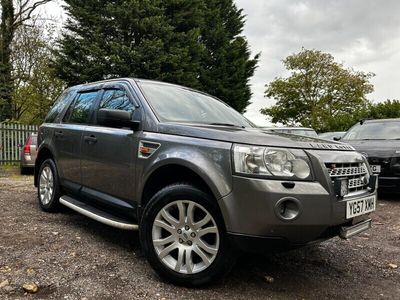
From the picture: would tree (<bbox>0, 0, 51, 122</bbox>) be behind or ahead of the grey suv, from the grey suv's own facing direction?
behind

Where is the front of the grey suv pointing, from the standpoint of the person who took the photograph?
facing the viewer and to the right of the viewer

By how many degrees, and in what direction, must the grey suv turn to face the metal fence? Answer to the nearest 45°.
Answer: approximately 180°

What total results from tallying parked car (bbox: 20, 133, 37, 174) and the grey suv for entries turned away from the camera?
1

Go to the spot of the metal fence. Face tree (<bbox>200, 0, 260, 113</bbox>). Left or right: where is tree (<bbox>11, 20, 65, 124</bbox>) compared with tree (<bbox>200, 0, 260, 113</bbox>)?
left

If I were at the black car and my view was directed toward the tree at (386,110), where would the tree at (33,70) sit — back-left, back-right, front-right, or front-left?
front-left

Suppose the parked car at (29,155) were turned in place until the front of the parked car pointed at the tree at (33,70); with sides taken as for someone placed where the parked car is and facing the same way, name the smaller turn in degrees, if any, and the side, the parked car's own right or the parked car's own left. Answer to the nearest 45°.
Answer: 0° — it already faces it

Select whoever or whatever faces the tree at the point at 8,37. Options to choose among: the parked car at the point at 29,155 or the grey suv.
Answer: the parked car

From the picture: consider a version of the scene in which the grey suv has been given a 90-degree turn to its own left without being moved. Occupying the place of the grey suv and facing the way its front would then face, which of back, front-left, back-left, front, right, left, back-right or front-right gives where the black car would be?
front

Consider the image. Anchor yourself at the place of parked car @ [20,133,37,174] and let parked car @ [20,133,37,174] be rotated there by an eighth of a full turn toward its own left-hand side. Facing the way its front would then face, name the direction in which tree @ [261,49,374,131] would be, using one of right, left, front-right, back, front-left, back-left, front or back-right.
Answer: right

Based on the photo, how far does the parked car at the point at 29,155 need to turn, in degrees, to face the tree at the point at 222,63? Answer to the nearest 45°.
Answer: approximately 45° to its right

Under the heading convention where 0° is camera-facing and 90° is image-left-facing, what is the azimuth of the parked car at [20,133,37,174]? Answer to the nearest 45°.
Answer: approximately 180°

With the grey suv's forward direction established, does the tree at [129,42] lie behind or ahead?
behind

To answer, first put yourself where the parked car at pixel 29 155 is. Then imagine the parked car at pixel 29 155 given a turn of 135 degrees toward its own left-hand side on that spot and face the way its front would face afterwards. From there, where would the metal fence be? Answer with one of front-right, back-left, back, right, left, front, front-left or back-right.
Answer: back-right

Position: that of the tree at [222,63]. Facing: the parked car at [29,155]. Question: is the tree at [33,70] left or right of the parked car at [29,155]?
right
